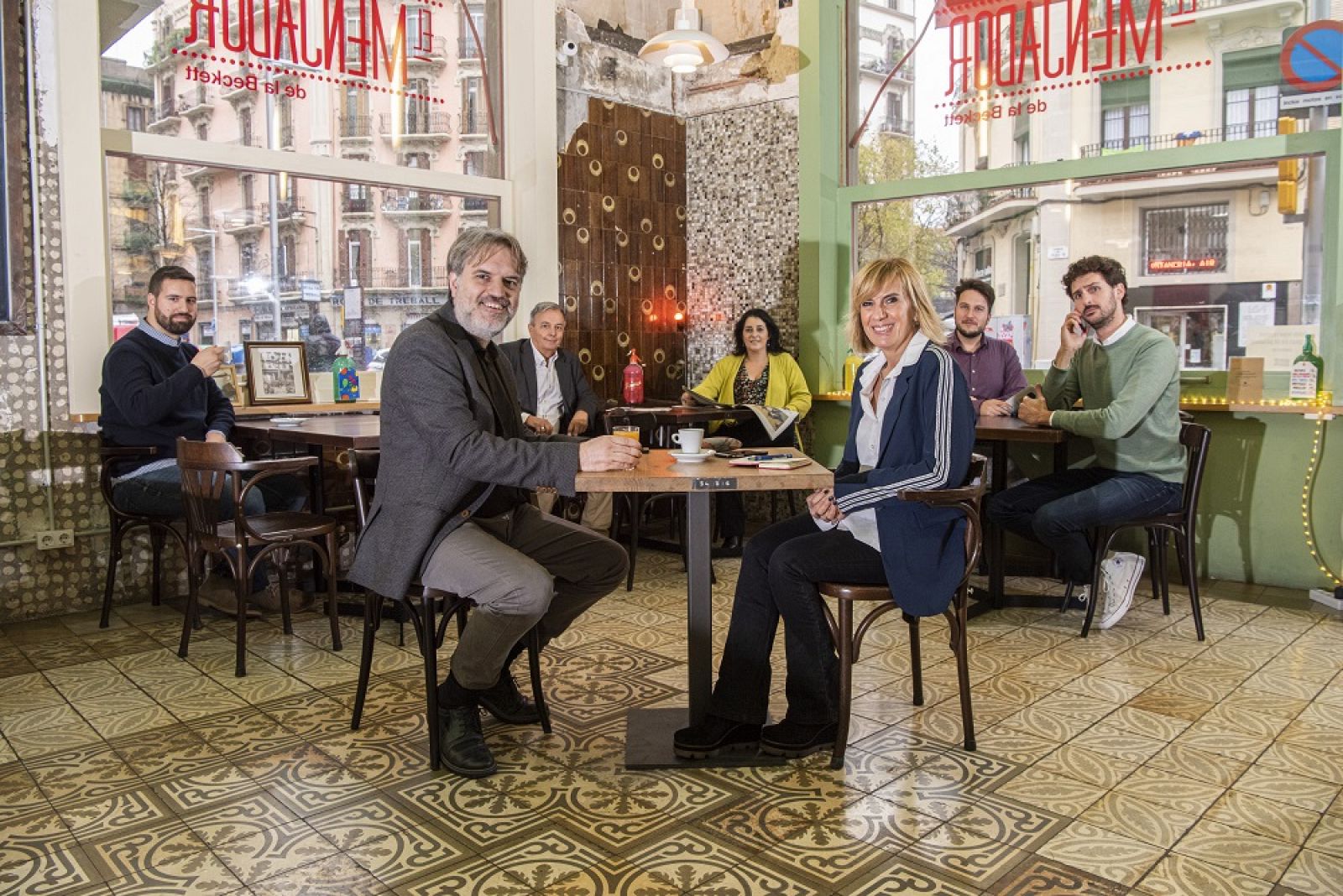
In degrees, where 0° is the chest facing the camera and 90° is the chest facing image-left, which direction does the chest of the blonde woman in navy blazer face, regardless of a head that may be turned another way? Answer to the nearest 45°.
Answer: approximately 45°

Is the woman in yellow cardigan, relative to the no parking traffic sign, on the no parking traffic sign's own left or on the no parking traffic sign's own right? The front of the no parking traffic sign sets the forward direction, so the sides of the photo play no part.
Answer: on the no parking traffic sign's own right

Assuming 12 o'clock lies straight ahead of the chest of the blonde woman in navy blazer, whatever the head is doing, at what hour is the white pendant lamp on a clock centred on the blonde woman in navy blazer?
The white pendant lamp is roughly at 4 o'clock from the blonde woman in navy blazer.

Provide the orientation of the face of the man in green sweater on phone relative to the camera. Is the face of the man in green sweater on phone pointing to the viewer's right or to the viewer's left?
to the viewer's left

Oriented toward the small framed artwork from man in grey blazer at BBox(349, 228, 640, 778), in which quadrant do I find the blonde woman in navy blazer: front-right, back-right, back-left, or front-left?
back-right

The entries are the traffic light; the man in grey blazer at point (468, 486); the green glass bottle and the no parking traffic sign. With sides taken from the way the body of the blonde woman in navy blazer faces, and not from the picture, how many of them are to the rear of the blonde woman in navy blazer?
3

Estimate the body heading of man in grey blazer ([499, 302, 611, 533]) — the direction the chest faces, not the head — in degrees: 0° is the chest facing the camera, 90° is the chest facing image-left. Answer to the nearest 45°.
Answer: approximately 0°

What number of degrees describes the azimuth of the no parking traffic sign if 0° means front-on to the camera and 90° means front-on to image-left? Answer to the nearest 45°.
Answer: approximately 0°

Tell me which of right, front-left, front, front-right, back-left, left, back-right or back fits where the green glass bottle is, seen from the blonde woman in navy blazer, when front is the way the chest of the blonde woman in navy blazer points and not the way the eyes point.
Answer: back

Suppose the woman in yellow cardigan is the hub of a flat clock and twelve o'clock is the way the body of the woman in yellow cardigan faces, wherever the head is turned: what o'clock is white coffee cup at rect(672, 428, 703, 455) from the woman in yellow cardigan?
The white coffee cup is roughly at 12 o'clock from the woman in yellow cardigan.
